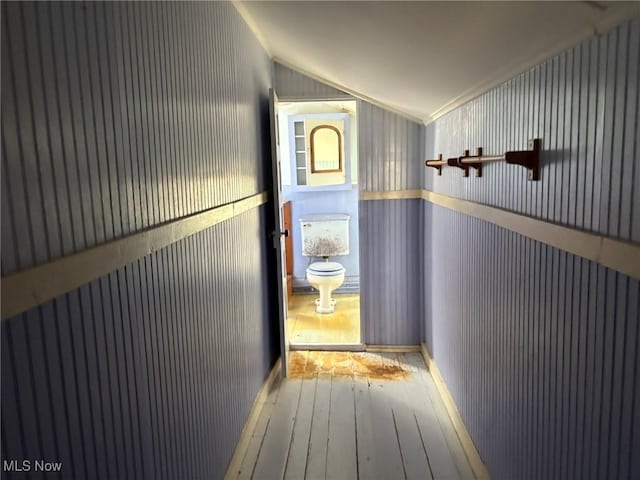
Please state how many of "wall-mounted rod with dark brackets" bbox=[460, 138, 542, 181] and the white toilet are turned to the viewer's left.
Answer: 1

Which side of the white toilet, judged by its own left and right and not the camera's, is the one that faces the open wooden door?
front

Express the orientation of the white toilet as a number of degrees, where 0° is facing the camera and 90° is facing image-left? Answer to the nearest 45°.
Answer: approximately 0°

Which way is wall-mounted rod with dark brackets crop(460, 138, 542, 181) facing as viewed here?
to the viewer's left

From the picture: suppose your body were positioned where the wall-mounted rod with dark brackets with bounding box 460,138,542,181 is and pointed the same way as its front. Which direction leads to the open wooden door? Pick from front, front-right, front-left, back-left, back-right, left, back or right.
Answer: front-right

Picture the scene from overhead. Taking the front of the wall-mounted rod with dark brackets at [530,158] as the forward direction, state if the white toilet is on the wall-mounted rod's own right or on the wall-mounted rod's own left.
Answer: on the wall-mounted rod's own right

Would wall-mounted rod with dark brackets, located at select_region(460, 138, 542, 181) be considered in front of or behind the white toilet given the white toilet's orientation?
in front
